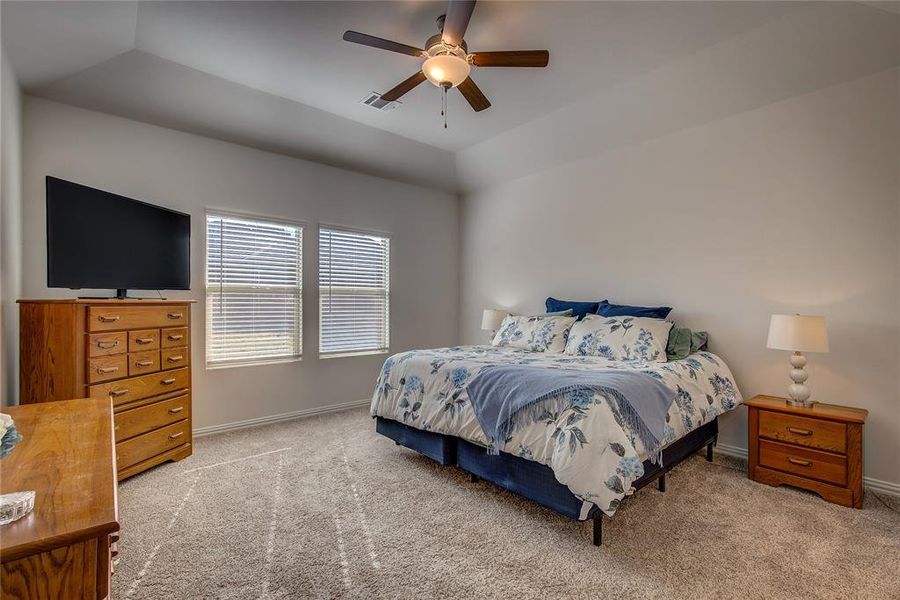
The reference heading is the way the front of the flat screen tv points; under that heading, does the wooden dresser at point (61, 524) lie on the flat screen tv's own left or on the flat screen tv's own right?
on the flat screen tv's own right

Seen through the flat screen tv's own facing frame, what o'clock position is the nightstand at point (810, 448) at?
The nightstand is roughly at 12 o'clock from the flat screen tv.

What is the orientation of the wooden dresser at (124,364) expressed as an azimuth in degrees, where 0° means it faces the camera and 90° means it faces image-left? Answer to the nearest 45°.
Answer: approximately 315°

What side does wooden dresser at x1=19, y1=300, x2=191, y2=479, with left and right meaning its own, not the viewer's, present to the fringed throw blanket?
front

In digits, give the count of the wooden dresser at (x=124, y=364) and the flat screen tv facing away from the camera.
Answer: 0

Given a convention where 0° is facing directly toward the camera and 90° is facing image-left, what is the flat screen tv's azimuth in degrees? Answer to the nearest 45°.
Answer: approximately 315°

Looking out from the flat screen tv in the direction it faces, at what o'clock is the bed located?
The bed is roughly at 12 o'clock from the flat screen tv.

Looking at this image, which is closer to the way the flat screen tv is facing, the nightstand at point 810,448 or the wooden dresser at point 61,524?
the nightstand

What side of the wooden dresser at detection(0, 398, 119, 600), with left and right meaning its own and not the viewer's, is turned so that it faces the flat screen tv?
left

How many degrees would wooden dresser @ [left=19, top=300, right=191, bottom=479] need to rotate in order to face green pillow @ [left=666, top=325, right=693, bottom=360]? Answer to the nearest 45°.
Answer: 0° — it already faces it

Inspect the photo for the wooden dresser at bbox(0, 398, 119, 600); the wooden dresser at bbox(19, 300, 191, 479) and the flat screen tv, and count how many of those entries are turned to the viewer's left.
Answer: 0

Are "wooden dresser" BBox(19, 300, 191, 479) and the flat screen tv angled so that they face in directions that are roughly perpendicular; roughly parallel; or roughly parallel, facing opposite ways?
roughly parallel

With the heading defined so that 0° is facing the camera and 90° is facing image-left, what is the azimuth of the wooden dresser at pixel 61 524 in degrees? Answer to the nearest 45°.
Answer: approximately 270°

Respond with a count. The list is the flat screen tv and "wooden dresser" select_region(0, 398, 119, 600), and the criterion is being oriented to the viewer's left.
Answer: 0

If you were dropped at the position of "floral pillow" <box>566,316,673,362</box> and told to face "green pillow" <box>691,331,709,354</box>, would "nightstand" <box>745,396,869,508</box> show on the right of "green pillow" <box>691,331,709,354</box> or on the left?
right

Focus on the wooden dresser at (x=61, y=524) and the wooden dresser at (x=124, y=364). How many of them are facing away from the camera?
0

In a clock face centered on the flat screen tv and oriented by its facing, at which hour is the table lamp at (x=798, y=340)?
The table lamp is roughly at 12 o'clock from the flat screen tv.

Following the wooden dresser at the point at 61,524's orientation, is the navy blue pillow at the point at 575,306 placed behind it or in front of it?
in front

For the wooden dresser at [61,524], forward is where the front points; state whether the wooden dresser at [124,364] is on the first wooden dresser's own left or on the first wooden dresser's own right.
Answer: on the first wooden dresser's own left
